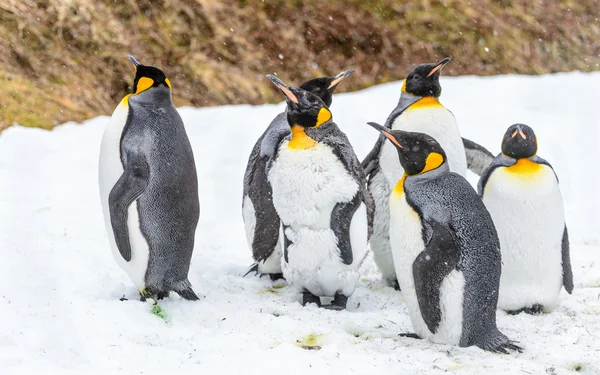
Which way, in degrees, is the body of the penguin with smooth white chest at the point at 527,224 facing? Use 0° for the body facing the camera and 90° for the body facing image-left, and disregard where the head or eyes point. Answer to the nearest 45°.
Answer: approximately 0°

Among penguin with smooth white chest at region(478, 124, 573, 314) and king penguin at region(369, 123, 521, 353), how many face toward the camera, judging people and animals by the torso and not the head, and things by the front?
1

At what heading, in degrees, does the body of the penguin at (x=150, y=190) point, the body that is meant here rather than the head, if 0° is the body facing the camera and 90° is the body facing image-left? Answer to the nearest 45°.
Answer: approximately 135°

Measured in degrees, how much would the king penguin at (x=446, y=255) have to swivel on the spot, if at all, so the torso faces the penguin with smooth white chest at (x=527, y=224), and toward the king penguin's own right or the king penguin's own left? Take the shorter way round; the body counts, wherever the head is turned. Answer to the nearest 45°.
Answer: approximately 135° to the king penguin's own right

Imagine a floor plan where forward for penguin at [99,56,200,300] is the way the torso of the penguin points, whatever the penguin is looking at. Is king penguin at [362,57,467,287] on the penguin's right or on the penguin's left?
on the penguin's right

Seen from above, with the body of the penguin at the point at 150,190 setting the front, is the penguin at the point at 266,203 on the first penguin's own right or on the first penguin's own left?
on the first penguin's own right

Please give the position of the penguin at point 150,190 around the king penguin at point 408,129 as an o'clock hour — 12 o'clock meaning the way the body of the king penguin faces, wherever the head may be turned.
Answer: The penguin is roughly at 3 o'clock from the king penguin.

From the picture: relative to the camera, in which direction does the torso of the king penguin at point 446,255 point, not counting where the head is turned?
to the viewer's left

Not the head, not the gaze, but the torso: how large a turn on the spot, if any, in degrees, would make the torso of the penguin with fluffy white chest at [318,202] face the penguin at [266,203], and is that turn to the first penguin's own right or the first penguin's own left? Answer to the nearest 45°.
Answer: approximately 90° to the first penguin's own right
